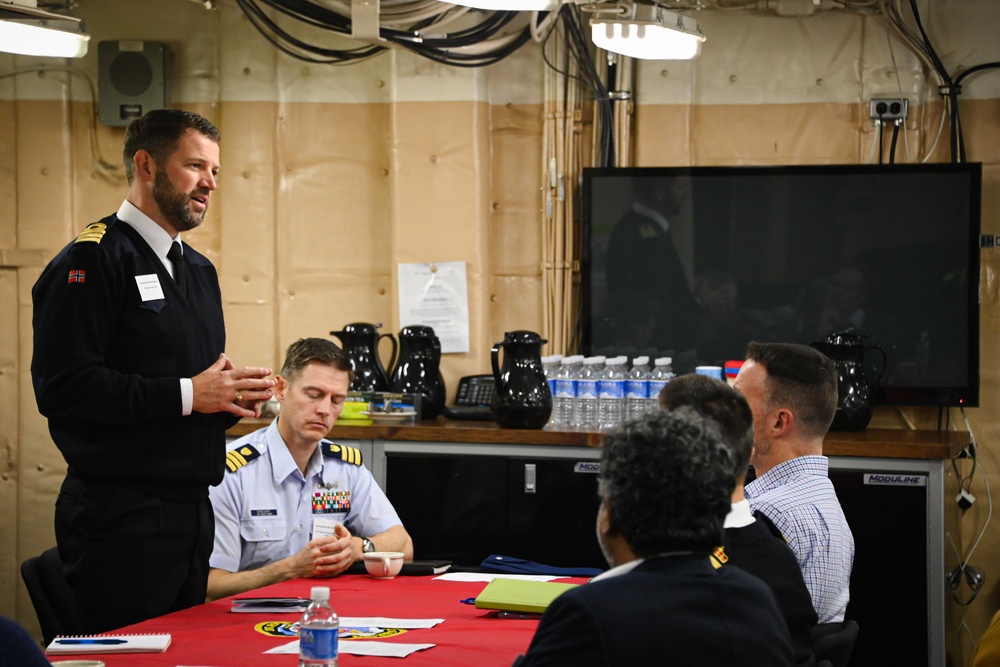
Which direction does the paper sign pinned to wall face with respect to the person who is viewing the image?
facing the viewer

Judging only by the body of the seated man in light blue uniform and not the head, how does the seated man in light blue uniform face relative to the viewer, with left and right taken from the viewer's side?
facing the viewer and to the right of the viewer

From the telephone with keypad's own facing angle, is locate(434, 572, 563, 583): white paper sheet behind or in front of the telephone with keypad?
in front

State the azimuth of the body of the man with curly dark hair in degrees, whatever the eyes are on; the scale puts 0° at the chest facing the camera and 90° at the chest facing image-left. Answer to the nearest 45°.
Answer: approximately 135°

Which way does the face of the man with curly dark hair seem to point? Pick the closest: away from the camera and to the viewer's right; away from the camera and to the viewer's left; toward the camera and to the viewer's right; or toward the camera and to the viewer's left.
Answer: away from the camera and to the viewer's left

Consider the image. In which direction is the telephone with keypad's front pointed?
toward the camera

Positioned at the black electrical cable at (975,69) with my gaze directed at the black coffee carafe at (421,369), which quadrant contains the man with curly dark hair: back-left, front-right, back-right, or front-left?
front-left

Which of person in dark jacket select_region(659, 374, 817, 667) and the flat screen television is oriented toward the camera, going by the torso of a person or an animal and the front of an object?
the flat screen television

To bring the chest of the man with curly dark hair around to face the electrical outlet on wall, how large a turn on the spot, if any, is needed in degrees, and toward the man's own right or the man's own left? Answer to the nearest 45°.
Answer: approximately 45° to the man's own right

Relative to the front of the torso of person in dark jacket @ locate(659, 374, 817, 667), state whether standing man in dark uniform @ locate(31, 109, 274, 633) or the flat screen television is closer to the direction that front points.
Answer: the standing man in dark uniform
